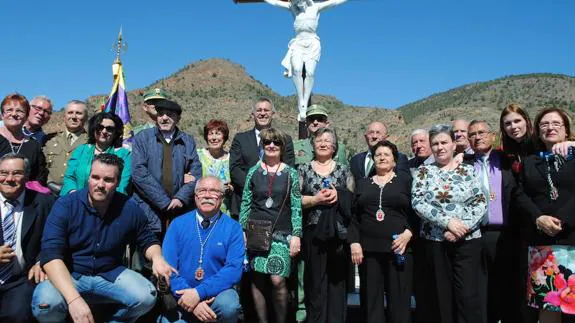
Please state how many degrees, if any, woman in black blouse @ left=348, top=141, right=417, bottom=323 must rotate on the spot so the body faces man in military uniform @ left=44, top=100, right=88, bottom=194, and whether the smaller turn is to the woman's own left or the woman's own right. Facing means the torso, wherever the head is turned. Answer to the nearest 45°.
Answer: approximately 90° to the woman's own right

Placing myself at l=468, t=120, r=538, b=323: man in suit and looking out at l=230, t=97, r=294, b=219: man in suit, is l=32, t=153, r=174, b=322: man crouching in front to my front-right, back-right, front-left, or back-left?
front-left

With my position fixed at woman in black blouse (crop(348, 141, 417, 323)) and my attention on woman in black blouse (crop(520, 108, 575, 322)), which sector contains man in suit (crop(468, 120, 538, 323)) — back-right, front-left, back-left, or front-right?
front-left

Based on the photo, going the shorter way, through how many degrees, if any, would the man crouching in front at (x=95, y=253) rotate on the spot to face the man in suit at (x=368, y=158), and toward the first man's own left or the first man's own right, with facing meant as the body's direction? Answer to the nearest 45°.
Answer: approximately 90° to the first man's own left

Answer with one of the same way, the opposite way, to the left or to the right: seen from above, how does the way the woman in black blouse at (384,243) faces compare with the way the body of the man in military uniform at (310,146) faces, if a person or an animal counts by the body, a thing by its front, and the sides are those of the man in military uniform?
the same way

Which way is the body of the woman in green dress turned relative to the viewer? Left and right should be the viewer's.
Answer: facing the viewer

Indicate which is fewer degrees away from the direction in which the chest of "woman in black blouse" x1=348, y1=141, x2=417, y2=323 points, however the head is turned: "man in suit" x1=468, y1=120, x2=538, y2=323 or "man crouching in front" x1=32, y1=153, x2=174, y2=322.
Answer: the man crouching in front

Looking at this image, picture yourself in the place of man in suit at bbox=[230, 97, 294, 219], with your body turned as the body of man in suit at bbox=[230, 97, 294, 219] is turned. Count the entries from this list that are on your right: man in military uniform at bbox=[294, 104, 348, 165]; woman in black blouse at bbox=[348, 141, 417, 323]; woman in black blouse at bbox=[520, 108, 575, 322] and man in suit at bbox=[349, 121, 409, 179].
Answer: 0

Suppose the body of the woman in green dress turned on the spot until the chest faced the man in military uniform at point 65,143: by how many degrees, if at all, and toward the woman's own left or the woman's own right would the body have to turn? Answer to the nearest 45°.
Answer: approximately 90° to the woman's own right

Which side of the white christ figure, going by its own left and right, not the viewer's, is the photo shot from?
front

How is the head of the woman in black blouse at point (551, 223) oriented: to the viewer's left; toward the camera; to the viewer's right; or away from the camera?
toward the camera

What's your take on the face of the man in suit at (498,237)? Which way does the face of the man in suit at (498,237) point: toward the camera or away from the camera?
toward the camera

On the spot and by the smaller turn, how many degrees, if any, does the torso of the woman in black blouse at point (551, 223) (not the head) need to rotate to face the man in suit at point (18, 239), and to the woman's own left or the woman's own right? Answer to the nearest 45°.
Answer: approximately 45° to the woman's own right

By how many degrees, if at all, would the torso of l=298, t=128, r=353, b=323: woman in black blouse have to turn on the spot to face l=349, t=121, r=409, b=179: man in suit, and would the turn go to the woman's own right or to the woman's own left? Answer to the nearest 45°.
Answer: approximately 135° to the woman's own left
